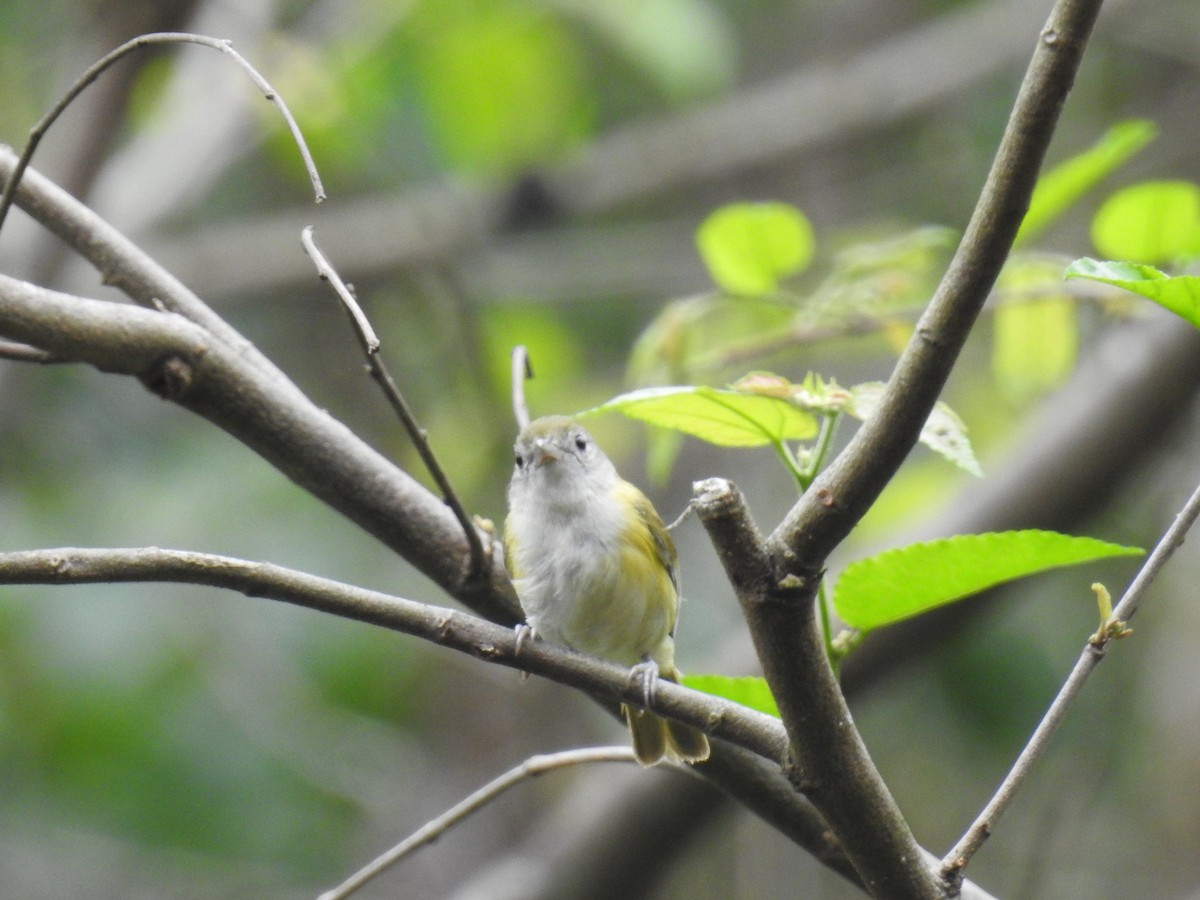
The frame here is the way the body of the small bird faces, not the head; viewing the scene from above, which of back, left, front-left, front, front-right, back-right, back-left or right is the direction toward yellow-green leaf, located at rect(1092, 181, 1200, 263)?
left

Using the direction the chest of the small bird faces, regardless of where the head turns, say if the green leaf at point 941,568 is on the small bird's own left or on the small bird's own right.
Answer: on the small bird's own left

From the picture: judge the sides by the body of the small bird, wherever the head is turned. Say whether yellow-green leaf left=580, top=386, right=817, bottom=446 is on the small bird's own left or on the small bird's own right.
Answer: on the small bird's own left

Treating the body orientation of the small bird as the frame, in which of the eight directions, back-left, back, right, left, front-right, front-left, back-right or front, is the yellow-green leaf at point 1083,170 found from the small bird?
left

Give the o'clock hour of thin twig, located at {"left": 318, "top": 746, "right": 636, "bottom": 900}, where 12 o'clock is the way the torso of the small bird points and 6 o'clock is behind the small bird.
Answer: The thin twig is roughly at 2 o'clock from the small bird.

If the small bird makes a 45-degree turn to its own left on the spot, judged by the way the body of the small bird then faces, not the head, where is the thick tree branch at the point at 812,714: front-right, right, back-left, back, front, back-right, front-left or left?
front

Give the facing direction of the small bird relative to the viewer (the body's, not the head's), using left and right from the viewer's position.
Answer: facing the viewer and to the left of the viewer
